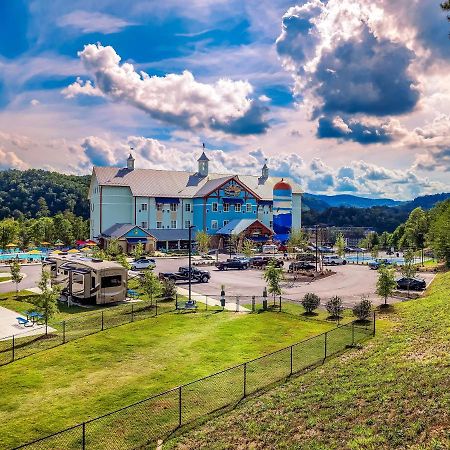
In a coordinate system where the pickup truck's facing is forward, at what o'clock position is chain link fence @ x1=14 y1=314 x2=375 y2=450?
The chain link fence is roughly at 3 o'clock from the pickup truck.

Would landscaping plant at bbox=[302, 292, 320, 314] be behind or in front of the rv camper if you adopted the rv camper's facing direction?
behind

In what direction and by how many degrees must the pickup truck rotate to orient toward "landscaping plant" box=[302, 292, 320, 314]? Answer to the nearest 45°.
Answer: approximately 45° to its right

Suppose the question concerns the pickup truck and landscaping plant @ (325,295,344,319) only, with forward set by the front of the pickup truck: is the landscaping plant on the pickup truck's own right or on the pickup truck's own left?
on the pickup truck's own right

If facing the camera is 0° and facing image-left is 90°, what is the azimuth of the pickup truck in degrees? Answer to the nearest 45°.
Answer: approximately 270°

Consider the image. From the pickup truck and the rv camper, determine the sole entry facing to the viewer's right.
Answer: the pickup truck

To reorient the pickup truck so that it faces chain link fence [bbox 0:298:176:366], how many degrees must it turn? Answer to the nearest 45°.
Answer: approximately 90° to its right

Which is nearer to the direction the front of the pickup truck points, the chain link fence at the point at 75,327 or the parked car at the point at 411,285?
the parked car

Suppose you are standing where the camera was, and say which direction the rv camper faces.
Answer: facing away from the viewer and to the left of the viewer

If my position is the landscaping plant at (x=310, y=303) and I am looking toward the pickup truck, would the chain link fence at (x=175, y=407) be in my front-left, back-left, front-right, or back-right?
back-left

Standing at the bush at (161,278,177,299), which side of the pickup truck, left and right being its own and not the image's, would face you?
right

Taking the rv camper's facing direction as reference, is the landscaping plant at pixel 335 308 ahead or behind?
behind
